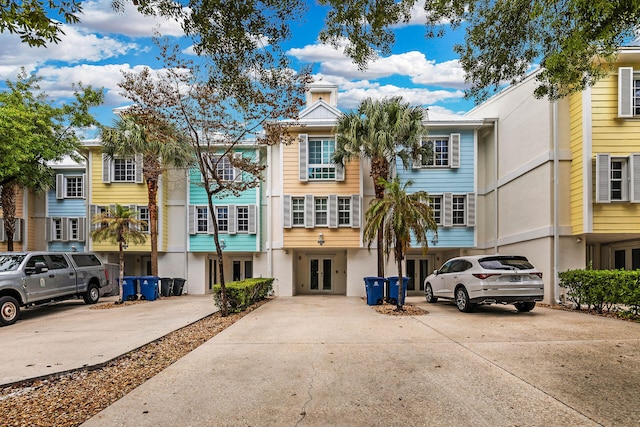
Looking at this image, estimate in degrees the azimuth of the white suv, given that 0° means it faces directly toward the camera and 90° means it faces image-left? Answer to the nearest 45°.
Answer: approximately 135°

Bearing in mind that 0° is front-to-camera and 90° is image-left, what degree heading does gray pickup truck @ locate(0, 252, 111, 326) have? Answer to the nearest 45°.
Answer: approximately 45°
